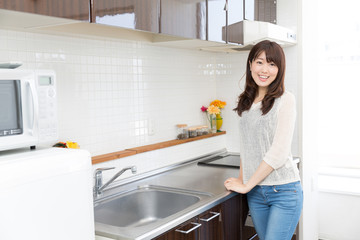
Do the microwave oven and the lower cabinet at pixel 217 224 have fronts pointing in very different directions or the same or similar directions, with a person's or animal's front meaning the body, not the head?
same or similar directions

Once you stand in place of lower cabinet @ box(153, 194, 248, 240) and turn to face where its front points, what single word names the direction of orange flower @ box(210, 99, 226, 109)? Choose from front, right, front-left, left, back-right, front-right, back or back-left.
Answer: back-left

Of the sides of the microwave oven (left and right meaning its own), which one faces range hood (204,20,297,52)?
left

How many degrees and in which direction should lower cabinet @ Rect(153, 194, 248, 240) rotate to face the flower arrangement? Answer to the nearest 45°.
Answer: approximately 135° to its left

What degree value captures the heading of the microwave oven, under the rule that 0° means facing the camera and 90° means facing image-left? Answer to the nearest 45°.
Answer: approximately 315°

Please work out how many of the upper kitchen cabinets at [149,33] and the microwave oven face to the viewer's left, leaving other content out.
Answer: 0

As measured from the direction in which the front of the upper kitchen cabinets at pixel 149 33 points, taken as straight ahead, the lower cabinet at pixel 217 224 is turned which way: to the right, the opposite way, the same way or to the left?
the same way

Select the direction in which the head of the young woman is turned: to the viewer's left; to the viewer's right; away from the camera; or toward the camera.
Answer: toward the camera

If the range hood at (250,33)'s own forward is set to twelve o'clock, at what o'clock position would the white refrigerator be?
The white refrigerator is roughly at 2 o'clock from the range hood.

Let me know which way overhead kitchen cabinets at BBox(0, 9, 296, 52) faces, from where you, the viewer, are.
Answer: facing the viewer and to the right of the viewer

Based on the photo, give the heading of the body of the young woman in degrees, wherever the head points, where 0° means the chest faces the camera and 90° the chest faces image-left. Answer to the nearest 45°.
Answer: approximately 45°

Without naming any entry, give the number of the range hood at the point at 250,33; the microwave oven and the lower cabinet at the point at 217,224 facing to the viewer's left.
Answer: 0
